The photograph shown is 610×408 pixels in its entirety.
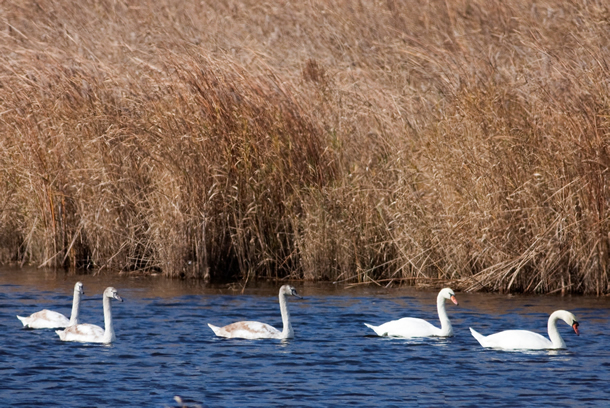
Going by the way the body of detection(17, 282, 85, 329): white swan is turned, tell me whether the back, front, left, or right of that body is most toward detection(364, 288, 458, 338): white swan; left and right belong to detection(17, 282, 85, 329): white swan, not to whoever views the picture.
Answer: front

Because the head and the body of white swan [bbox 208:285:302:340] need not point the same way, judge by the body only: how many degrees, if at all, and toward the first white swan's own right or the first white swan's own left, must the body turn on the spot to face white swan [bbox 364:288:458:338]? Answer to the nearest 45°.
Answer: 0° — it already faces it

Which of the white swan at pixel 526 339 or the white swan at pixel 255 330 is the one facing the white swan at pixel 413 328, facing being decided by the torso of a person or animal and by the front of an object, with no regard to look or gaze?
the white swan at pixel 255 330

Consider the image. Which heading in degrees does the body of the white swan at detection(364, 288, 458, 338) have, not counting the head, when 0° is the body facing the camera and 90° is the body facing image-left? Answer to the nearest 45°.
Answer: approximately 270°

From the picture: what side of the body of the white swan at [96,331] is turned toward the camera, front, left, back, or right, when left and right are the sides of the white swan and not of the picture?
right

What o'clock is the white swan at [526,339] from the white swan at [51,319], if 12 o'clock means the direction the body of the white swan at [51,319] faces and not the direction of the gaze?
the white swan at [526,339] is roughly at 1 o'clock from the white swan at [51,319].

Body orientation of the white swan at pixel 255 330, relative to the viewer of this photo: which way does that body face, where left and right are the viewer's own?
facing to the right of the viewer

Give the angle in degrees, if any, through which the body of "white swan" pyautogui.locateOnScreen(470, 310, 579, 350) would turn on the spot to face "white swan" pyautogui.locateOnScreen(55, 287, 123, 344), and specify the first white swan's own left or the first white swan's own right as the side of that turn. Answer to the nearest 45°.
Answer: approximately 180°

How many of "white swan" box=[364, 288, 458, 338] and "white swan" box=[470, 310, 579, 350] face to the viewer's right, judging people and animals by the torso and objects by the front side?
2

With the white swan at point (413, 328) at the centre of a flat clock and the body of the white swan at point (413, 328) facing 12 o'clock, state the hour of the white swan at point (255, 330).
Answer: the white swan at point (255, 330) is roughly at 6 o'clock from the white swan at point (413, 328).

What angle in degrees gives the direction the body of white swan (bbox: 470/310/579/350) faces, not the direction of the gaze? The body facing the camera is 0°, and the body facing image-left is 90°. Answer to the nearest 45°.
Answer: approximately 270°

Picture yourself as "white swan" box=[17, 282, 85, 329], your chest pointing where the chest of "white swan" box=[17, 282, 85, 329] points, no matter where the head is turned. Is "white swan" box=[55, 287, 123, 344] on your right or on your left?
on your right

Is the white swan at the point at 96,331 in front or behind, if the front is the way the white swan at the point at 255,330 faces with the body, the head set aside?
behind

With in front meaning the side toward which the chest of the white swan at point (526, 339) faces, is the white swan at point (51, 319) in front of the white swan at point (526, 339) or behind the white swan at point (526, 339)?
behind

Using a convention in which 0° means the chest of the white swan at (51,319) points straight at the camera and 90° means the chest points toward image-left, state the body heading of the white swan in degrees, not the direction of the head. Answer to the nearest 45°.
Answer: approximately 270°
